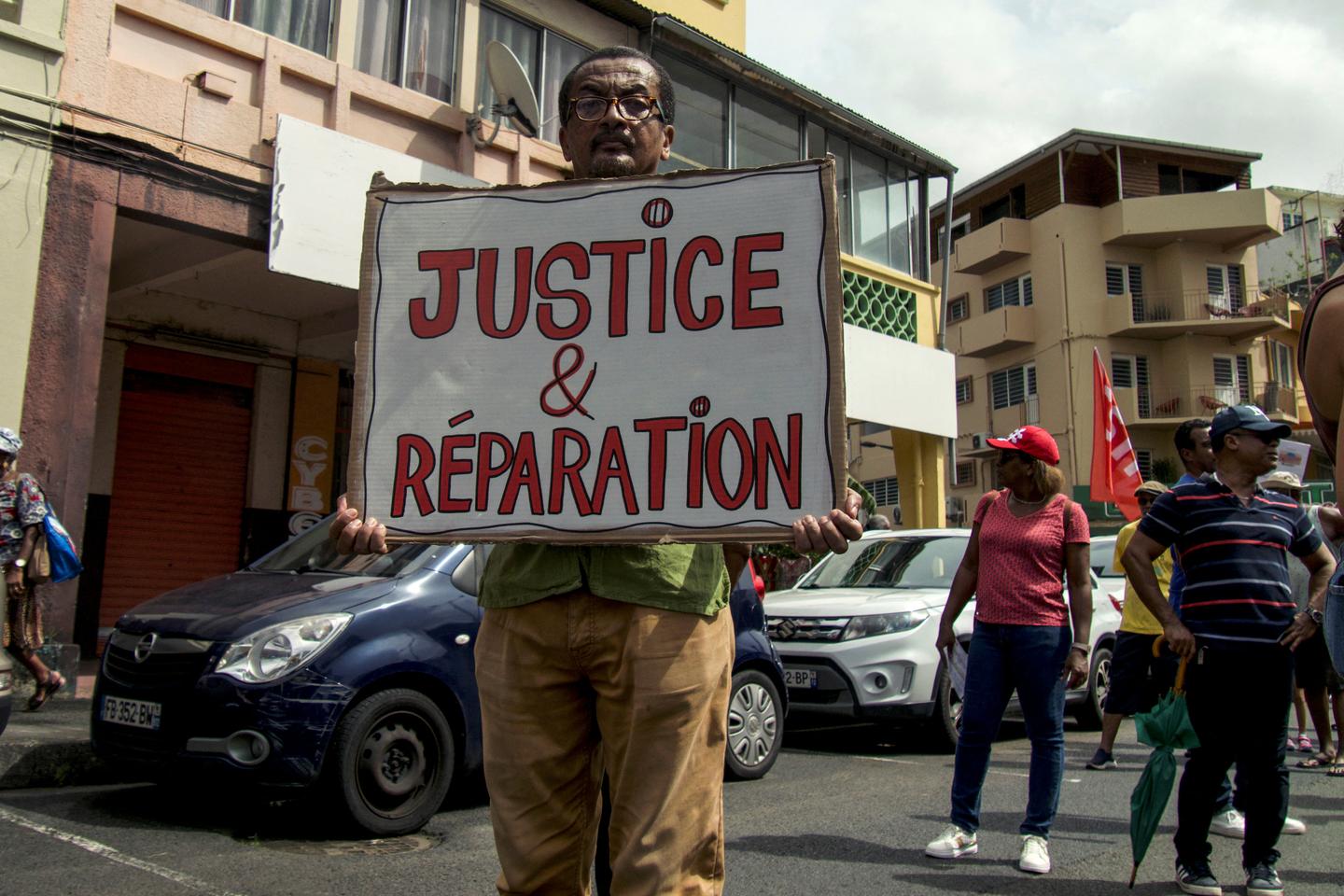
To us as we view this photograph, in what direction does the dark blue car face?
facing the viewer and to the left of the viewer

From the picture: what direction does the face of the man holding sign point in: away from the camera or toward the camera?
toward the camera

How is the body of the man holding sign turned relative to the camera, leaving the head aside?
toward the camera

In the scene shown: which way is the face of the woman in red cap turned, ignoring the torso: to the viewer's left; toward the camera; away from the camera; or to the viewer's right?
to the viewer's left

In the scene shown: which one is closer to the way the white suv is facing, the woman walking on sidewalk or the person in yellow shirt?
the woman walking on sidewalk

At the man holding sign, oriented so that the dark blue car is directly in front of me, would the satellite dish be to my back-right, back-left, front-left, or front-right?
front-right

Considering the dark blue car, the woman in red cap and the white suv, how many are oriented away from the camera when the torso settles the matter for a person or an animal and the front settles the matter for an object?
0

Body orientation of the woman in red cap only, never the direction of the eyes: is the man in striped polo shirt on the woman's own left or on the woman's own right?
on the woman's own left

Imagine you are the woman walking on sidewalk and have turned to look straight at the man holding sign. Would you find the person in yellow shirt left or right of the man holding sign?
left
